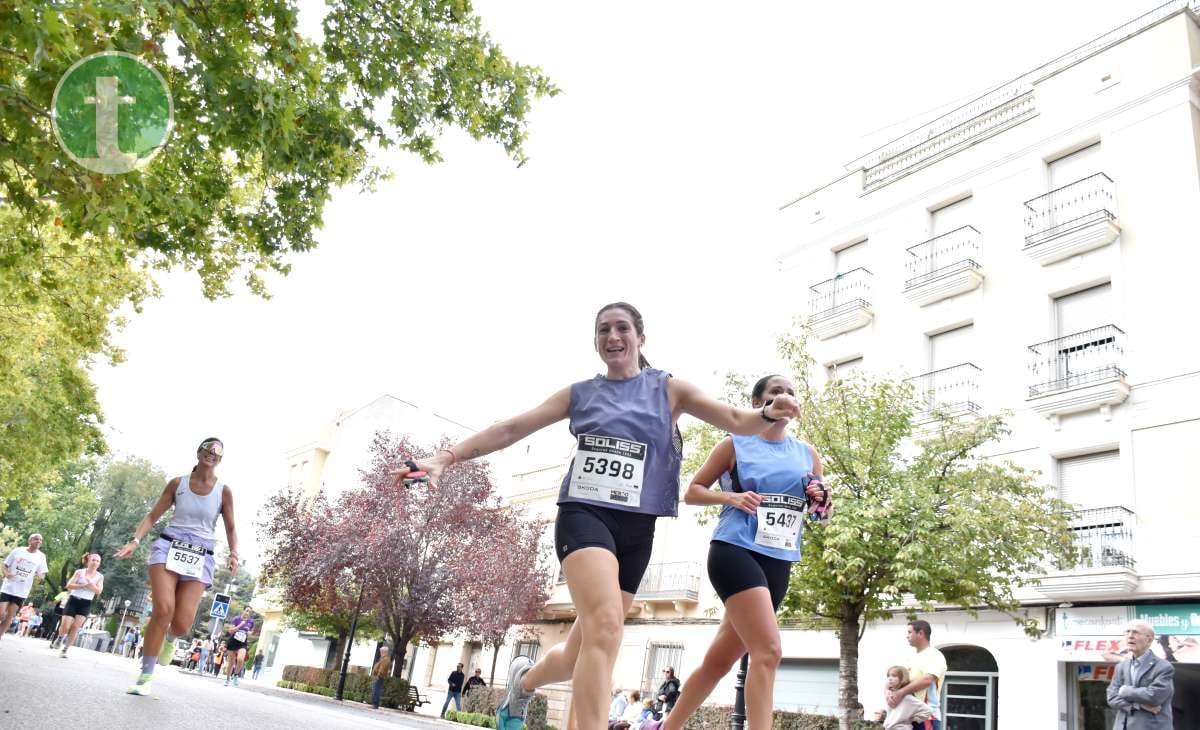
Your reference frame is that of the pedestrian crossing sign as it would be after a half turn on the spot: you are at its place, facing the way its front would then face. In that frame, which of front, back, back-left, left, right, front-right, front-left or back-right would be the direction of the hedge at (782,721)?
back-right

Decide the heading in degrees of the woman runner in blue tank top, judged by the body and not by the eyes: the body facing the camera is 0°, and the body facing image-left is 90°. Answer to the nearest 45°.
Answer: approximately 315°

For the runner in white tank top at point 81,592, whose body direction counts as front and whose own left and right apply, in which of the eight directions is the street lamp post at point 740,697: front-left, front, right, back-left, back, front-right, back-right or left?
front-left

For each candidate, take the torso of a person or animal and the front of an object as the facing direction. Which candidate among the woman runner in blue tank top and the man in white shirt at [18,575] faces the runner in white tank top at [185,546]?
the man in white shirt

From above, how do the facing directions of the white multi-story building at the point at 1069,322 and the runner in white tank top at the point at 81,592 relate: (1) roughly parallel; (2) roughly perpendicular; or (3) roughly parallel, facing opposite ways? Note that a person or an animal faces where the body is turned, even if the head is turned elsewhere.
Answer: roughly perpendicular

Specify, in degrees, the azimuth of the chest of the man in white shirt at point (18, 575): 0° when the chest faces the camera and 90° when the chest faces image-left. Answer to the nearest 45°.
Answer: approximately 0°

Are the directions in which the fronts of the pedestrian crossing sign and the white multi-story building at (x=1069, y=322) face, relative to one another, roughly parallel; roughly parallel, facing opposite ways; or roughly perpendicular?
roughly perpendicular

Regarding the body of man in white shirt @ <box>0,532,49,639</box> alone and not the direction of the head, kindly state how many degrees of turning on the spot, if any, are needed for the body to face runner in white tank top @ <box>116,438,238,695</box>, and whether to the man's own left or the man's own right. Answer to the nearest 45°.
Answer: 0° — they already face them

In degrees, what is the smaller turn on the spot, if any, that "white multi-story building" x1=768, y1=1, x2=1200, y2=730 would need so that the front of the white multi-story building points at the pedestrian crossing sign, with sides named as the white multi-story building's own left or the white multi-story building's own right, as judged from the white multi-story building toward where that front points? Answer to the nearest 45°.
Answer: approximately 45° to the white multi-story building's own right
